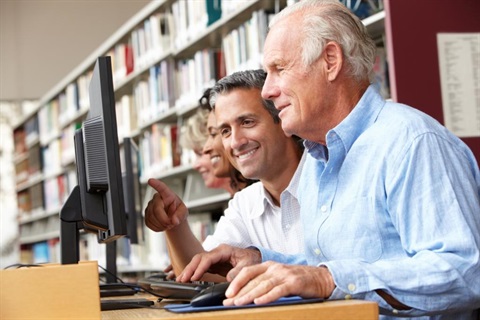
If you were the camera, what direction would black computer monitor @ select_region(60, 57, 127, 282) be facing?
facing to the right of the viewer

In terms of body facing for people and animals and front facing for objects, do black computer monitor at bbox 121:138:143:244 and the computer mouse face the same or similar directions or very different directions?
very different directions

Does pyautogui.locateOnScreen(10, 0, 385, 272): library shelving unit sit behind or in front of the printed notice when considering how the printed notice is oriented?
behind

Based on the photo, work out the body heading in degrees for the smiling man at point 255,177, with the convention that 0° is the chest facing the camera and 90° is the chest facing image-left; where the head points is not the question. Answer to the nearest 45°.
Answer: approximately 45°

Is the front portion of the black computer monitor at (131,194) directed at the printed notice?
yes

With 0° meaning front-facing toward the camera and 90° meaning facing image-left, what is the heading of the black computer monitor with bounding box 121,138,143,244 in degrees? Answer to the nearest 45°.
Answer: approximately 270°

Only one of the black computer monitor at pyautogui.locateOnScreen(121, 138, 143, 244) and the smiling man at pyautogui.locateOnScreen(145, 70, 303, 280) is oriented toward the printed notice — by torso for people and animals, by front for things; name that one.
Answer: the black computer monitor

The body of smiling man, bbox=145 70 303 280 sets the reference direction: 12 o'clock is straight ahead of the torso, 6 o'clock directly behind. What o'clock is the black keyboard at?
The black keyboard is roughly at 11 o'clock from the smiling man.

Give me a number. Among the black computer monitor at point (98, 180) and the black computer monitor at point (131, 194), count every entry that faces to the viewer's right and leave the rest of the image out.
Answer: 2

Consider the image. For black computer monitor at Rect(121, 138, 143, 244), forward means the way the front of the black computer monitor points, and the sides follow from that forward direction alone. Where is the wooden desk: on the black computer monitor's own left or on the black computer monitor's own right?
on the black computer monitor's own right

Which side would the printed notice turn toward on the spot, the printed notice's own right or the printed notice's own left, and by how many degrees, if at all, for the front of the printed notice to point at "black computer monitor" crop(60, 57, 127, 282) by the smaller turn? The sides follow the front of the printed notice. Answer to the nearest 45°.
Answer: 0° — it already faces it
